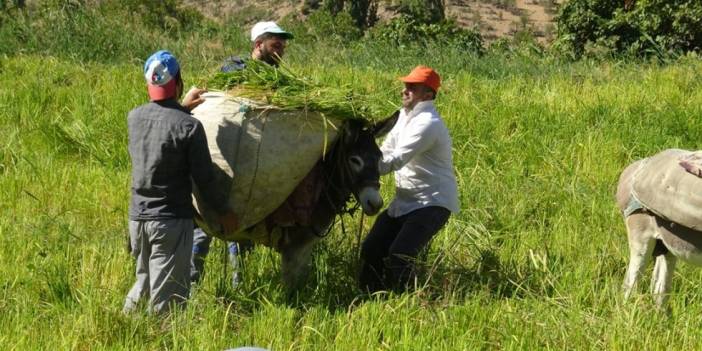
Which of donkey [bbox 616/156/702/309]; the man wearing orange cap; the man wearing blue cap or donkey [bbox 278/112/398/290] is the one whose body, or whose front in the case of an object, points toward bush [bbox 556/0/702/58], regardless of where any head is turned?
the man wearing blue cap

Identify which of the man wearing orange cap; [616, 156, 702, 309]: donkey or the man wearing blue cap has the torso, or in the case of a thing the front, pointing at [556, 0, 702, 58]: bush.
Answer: the man wearing blue cap

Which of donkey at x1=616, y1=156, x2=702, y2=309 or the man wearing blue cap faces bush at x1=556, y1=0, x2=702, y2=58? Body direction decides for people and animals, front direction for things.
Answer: the man wearing blue cap

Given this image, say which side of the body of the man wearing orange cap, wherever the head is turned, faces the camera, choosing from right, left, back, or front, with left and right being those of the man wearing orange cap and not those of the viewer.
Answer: left

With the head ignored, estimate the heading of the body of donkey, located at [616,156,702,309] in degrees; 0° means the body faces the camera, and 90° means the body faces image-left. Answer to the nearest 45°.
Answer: approximately 270°

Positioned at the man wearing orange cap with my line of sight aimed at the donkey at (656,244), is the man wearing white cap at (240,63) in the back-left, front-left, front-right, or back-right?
back-left

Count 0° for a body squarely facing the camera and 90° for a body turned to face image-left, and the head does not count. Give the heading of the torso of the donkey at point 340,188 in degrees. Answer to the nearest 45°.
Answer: approximately 315°

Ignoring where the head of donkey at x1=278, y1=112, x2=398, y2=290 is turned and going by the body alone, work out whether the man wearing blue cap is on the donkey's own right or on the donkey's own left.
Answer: on the donkey's own right

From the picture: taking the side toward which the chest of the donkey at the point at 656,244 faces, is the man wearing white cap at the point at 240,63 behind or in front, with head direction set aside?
behind

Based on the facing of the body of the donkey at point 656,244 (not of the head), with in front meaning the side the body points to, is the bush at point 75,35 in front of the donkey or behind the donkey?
behind

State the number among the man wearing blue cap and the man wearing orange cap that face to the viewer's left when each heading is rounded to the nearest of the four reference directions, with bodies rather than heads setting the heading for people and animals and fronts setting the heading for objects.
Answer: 1

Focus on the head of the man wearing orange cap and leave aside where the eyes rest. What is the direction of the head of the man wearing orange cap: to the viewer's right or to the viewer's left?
to the viewer's left

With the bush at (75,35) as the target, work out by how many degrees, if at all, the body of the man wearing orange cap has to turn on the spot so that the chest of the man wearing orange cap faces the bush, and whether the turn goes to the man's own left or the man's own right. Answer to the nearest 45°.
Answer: approximately 45° to the man's own right
